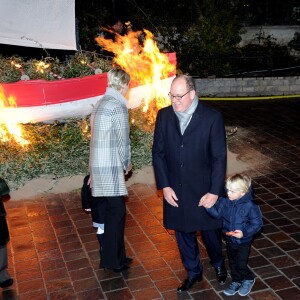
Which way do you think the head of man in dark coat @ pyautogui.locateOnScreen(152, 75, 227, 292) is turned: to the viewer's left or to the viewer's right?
to the viewer's left

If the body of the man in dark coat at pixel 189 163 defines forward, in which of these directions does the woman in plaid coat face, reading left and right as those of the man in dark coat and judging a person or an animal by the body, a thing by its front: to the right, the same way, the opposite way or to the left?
the opposite way

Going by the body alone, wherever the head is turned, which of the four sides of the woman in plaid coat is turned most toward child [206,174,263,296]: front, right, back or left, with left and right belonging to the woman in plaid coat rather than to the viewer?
right

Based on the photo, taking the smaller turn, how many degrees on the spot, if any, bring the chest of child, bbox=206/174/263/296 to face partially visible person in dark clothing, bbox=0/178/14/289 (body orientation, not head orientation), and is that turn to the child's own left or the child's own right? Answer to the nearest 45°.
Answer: approximately 45° to the child's own right

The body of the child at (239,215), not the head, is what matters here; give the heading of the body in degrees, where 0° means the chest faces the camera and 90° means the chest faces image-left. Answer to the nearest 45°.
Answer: approximately 45°

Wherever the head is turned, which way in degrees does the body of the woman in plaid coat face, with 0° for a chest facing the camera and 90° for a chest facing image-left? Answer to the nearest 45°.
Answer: approximately 225°

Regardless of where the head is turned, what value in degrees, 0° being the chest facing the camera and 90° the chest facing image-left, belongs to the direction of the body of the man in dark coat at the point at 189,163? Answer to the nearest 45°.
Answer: approximately 45°

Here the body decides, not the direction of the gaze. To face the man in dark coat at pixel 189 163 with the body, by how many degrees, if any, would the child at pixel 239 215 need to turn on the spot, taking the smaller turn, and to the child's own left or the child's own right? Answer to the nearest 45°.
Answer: approximately 45° to the child's own right

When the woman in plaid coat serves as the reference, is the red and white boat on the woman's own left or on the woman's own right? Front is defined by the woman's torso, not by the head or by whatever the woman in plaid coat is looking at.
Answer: on the woman's own left

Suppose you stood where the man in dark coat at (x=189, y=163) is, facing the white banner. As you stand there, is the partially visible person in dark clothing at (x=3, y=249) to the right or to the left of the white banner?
left
